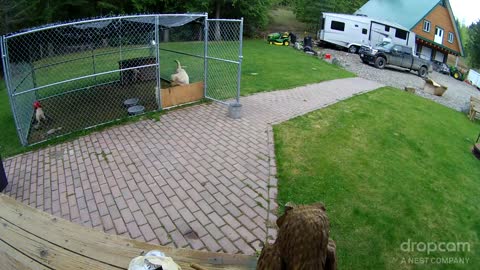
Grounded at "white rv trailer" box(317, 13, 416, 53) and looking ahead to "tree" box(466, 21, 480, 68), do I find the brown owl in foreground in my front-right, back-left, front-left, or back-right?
back-right

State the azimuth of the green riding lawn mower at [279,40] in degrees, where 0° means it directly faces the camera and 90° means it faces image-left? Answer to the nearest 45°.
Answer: approximately 90°

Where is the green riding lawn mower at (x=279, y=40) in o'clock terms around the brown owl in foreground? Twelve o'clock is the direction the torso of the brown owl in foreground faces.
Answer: The green riding lawn mower is roughly at 12 o'clock from the brown owl in foreground.

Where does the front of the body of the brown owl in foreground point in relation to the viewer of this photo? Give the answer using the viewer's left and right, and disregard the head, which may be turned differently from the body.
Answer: facing away from the viewer

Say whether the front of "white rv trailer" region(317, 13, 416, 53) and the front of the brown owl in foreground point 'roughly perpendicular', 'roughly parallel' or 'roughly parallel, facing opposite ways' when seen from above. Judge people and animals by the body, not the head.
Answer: roughly perpendicular
